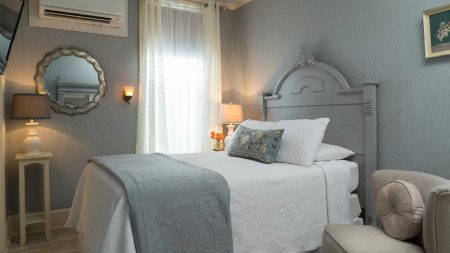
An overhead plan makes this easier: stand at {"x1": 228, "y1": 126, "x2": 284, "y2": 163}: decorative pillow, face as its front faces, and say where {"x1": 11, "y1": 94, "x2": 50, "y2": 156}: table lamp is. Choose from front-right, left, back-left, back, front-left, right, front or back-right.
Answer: front-right

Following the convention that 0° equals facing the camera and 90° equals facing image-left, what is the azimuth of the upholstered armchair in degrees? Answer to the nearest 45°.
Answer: approximately 45°

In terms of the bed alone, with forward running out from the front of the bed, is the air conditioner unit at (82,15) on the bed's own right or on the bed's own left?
on the bed's own right

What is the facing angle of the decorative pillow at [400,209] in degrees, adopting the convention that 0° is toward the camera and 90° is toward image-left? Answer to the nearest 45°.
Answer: approximately 45°

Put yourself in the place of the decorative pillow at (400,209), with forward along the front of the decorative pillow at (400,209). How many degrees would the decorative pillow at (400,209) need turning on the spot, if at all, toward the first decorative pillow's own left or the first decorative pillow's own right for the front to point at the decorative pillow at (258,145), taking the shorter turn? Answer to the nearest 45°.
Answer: approximately 90° to the first decorative pillow's own right

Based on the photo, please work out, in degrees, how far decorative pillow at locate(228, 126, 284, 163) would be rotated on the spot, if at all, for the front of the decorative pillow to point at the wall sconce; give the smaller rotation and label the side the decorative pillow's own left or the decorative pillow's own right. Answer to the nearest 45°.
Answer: approximately 90° to the decorative pillow's own right

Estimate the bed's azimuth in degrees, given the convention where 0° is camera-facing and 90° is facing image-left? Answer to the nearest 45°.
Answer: approximately 45°

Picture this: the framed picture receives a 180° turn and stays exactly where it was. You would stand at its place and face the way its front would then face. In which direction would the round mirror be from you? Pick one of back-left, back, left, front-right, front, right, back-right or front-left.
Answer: back-left

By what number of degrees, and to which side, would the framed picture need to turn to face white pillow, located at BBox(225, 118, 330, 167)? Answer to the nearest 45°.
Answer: approximately 45° to its right
